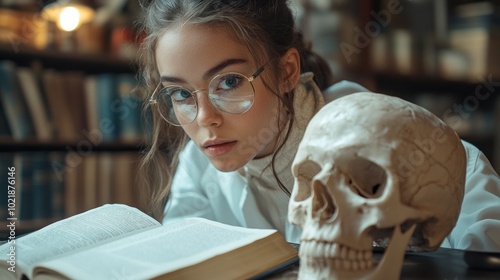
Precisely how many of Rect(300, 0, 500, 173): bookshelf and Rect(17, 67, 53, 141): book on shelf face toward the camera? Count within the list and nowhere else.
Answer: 2

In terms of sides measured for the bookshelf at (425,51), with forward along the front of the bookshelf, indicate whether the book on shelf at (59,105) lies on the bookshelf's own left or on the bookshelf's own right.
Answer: on the bookshelf's own right

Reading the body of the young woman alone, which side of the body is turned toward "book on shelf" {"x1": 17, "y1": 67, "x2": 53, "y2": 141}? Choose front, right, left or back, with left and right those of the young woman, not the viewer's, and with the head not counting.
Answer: right

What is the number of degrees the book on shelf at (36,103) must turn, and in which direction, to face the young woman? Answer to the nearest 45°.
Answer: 0° — it already faces them

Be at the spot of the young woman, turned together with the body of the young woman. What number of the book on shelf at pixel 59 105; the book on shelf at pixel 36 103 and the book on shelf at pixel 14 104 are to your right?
3

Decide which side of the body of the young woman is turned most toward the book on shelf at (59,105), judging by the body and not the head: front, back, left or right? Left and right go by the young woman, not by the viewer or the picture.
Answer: right

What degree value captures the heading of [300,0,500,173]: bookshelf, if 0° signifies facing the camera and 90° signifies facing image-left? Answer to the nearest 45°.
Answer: approximately 0°

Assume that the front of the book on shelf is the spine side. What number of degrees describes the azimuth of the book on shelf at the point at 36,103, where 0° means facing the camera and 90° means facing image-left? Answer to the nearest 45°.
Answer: approximately 0°

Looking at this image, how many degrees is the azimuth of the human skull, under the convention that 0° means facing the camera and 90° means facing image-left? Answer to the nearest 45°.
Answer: approximately 45°

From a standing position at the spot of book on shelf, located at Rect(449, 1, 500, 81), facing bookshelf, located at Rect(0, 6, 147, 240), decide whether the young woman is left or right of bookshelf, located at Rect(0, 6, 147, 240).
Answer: left
